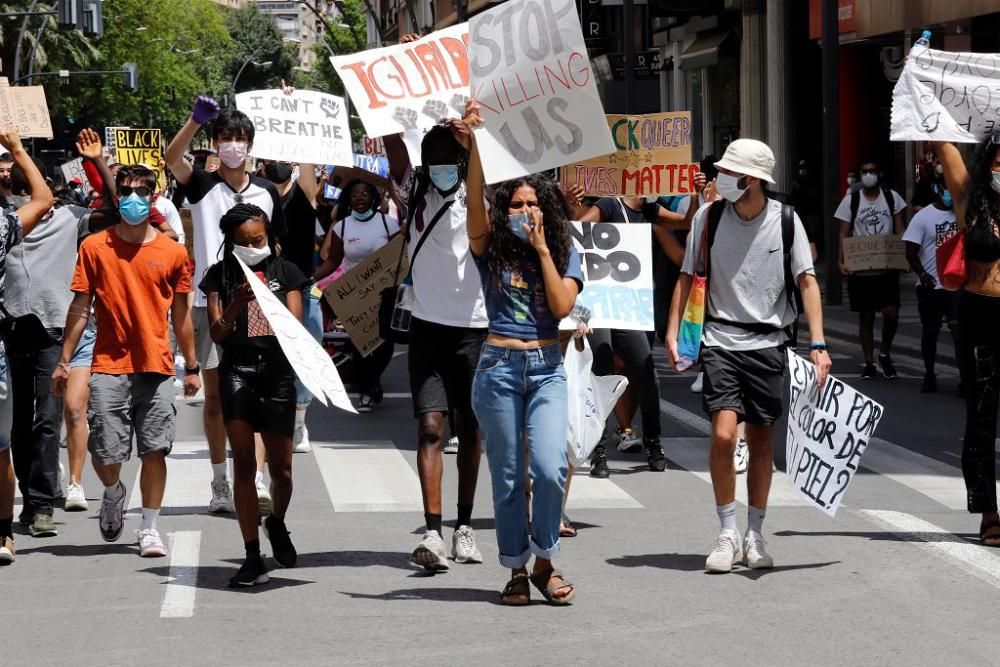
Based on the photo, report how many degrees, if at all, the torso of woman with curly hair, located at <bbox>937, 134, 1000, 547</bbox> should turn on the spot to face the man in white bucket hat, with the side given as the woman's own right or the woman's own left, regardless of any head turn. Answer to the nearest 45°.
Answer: approximately 45° to the woman's own right

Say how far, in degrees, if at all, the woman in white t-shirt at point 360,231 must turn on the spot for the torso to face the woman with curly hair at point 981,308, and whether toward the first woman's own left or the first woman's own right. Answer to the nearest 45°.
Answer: approximately 45° to the first woman's own left

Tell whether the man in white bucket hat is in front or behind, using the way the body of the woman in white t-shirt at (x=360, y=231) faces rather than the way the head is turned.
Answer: in front

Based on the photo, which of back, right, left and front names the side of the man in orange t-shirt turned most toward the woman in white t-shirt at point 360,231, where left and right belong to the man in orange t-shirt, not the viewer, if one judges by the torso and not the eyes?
back

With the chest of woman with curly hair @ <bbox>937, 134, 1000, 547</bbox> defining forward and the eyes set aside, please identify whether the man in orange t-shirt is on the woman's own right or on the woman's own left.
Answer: on the woman's own right

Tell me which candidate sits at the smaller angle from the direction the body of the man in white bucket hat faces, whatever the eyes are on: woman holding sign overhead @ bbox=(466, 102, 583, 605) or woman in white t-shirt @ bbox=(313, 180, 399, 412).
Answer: the woman holding sign overhead

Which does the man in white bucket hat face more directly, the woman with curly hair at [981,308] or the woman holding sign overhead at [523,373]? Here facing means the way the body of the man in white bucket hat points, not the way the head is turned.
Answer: the woman holding sign overhead

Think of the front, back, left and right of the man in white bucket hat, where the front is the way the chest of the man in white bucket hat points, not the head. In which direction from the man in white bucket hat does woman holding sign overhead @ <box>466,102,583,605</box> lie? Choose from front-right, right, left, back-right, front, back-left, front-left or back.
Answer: front-right

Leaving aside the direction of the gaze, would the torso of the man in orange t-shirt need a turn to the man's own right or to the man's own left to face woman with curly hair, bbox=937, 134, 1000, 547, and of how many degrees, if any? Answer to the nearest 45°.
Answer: approximately 90° to the man's own left
